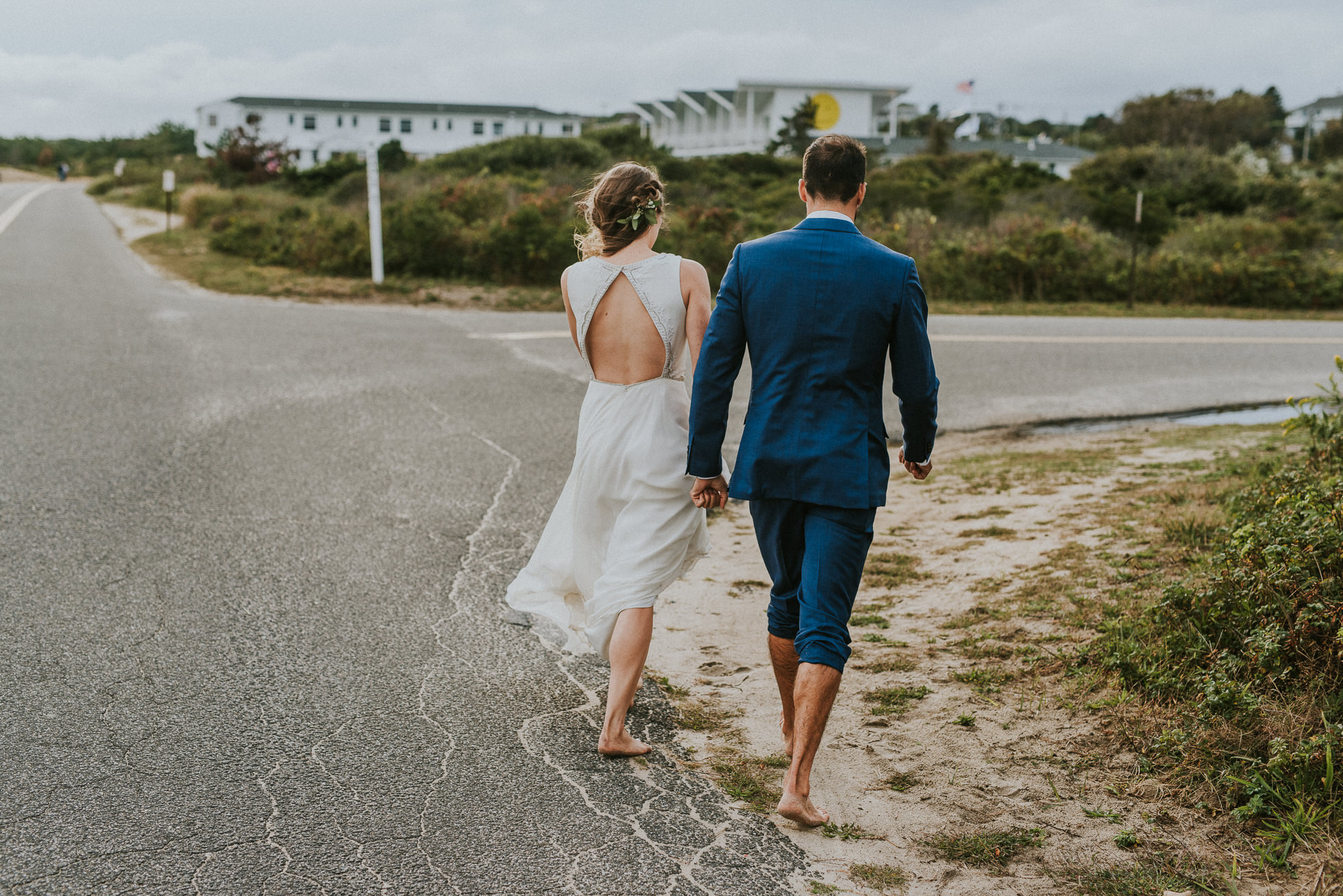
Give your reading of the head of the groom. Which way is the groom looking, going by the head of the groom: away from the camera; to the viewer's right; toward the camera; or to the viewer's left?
away from the camera

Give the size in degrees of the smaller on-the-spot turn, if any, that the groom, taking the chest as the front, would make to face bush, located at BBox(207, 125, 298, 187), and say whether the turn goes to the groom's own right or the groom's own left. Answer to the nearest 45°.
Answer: approximately 45° to the groom's own left

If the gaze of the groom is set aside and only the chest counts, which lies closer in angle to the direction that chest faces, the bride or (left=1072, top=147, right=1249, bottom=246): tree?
the tree

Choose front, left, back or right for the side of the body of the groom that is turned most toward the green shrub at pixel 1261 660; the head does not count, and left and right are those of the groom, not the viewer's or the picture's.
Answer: right

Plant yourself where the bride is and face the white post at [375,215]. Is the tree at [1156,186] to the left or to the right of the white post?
right

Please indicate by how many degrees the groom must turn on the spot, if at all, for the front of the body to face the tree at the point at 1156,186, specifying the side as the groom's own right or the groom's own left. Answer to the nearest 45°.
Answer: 0° — they already face it

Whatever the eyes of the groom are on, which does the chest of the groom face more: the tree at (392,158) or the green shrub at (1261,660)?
the tree

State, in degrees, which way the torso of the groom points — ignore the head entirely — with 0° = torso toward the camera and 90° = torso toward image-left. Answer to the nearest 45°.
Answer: approximately 180°
